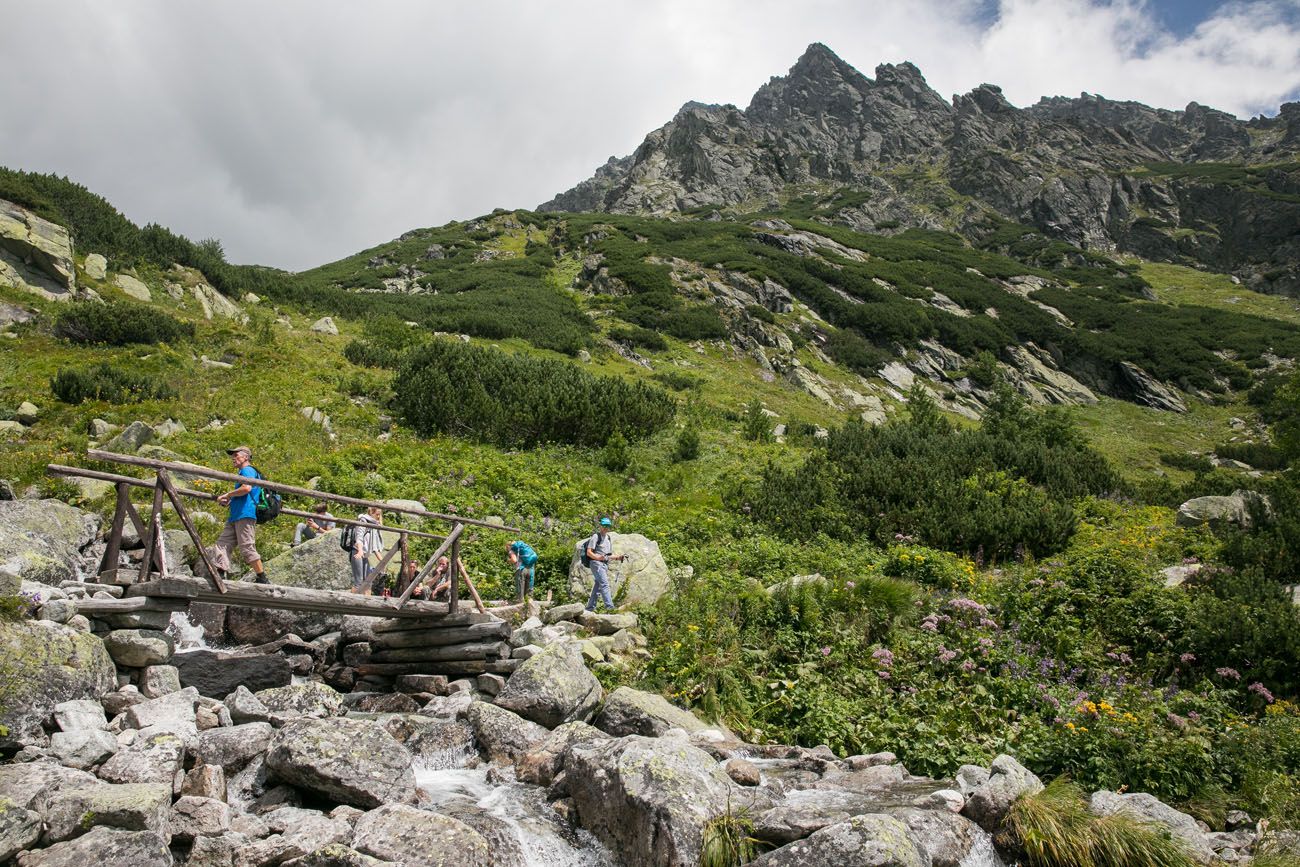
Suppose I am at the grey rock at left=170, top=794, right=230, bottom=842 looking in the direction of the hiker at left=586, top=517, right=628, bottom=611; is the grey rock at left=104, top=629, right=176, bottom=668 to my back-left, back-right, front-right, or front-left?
front-left

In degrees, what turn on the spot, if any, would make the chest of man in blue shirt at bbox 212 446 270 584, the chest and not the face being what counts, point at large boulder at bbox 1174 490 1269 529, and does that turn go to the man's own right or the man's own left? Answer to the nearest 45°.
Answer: approximately 180°

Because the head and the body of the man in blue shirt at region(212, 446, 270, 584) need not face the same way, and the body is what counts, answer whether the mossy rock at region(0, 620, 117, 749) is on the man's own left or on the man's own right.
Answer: on the man's own left

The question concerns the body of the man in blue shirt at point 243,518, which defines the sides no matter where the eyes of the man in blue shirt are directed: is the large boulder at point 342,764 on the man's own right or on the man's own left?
on the man's own left

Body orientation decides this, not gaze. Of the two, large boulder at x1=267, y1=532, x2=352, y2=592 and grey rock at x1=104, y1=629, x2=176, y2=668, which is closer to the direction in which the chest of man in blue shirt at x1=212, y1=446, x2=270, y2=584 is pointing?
the grey rock

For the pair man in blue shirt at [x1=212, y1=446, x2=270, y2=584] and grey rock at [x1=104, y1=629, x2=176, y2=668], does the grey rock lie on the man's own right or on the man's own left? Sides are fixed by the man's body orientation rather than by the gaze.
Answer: on the man's own left

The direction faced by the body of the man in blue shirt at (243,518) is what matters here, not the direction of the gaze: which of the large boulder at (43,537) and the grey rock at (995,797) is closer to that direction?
the large boulder

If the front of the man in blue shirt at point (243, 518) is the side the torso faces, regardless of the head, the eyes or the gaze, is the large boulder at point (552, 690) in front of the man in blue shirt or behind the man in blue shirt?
behind

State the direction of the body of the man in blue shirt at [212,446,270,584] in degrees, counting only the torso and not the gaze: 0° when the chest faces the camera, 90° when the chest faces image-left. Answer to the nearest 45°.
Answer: approximately 90°

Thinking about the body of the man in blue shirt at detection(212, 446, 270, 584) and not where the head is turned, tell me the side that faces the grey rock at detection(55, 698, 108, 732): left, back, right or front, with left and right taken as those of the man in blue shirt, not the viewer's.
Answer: left
